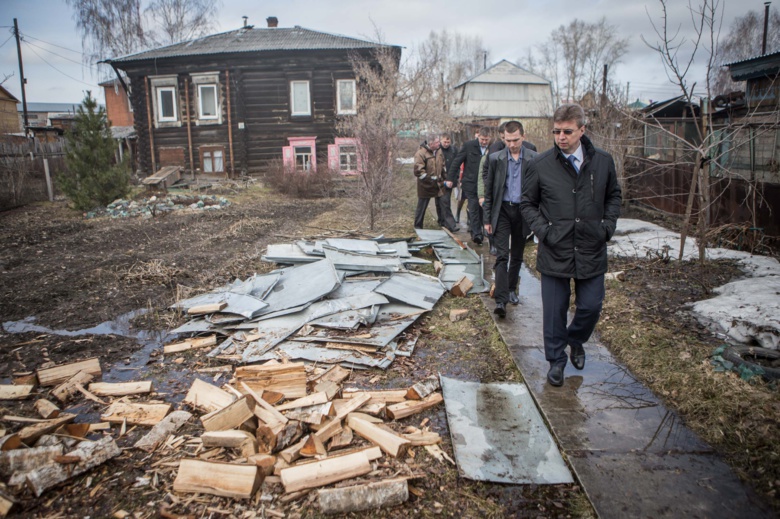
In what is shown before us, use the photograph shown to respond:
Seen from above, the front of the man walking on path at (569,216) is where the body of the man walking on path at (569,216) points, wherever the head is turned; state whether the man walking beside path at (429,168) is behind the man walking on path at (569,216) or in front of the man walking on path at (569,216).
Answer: behind

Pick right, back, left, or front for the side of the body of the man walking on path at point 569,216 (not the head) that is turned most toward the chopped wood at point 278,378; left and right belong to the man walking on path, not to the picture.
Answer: right

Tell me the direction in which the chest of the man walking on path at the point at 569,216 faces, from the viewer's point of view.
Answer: toward the camera

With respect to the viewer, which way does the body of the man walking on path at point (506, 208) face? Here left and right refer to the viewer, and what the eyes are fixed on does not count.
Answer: facing the viewer

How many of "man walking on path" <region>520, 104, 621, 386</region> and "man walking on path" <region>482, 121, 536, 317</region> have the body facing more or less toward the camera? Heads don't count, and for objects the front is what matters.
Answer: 2

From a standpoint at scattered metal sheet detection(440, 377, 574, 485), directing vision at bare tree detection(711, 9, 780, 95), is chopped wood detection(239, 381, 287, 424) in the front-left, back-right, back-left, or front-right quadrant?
back-left

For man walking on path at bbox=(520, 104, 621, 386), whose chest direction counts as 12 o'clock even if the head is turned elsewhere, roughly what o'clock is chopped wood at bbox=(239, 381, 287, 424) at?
The chopped wood is roughly at 2 o'clock from the man walking on path.

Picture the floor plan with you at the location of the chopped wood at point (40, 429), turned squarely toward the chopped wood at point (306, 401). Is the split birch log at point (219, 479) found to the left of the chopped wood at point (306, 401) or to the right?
right

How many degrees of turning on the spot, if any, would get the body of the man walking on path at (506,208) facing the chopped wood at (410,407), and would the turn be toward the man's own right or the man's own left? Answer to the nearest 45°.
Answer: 0° — they already face it

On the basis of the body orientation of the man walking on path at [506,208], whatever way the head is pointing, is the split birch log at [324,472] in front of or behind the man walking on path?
in front
